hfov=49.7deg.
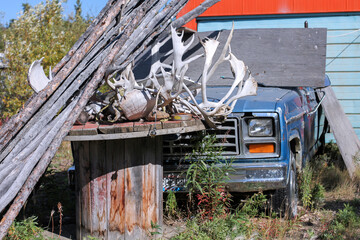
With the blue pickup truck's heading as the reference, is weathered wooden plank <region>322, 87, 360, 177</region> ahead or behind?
behind

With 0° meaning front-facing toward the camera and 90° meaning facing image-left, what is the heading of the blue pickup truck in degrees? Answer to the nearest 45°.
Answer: approximately 0°

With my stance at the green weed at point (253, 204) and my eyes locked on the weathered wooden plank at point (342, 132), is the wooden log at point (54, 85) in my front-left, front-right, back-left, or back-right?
back-left

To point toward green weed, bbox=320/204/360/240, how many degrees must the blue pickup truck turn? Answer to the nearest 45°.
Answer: approximately 90° to its left

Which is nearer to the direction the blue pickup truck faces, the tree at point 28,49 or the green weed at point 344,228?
the green weed

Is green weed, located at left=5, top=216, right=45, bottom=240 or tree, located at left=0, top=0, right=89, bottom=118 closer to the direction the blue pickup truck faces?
the green weed
